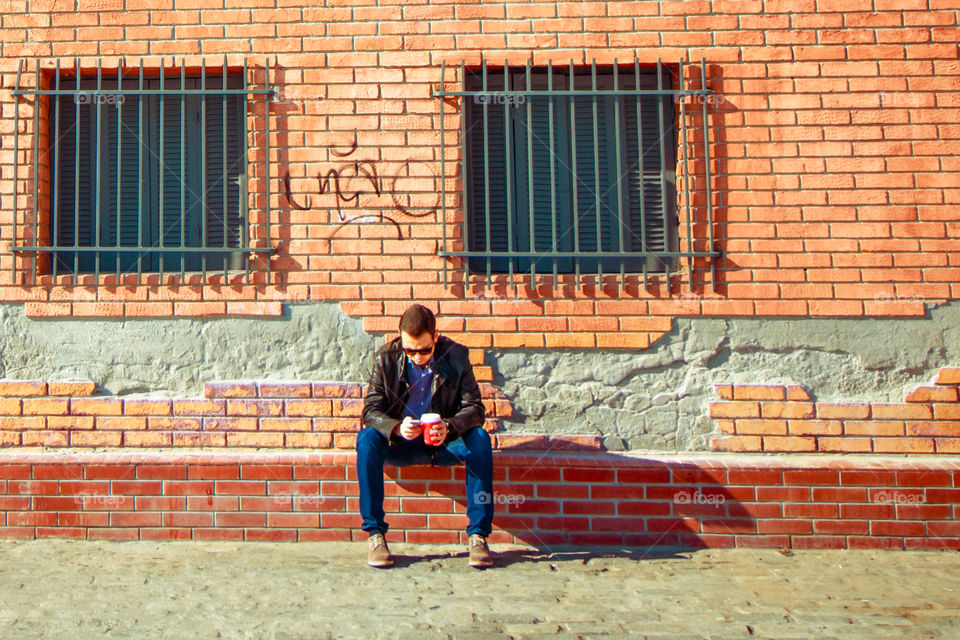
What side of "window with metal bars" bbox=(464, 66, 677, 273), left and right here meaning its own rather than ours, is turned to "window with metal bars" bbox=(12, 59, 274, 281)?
right

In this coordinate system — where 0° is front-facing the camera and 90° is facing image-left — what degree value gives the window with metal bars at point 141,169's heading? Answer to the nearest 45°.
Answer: approximately 0°

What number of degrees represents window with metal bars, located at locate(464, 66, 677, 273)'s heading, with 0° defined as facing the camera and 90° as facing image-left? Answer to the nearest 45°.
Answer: approximately 0°

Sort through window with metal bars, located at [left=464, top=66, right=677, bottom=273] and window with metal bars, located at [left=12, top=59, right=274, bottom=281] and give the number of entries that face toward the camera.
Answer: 2

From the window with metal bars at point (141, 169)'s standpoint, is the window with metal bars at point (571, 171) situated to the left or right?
on its left
